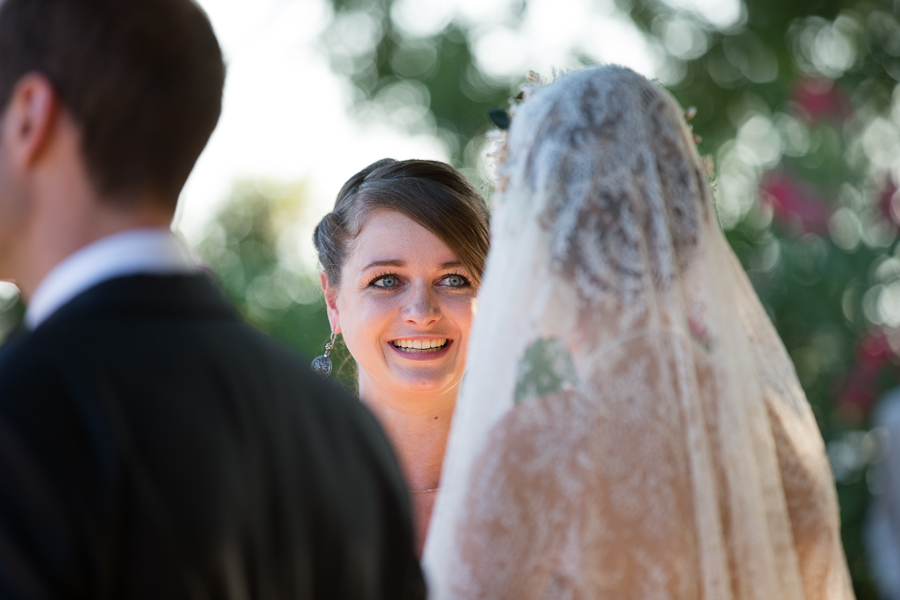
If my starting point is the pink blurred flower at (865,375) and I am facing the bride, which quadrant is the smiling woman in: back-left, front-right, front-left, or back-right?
front-right

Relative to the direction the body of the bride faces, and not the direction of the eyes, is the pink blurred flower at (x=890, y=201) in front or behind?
in front

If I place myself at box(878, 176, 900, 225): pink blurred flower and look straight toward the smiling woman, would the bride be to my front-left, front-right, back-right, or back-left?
front-left

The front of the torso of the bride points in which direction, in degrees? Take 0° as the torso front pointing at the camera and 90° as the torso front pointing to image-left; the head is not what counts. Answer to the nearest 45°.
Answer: approximately 180°

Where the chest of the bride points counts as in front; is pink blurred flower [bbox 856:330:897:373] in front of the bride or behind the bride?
in front

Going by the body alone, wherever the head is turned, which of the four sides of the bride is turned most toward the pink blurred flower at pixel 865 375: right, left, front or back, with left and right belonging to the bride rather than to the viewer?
front

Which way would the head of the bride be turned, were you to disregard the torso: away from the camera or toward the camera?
away from the camera

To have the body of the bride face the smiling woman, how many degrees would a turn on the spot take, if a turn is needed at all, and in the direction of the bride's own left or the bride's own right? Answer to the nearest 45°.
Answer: approximately 45° to the bride's own left

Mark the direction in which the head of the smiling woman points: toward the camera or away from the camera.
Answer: toward the camera
